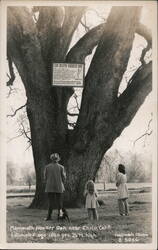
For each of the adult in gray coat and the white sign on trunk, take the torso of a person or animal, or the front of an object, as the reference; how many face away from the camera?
1

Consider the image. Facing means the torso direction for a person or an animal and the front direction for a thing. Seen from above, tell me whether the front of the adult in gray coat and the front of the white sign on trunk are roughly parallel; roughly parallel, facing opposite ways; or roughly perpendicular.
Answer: roughly parallel, facing opposite ways

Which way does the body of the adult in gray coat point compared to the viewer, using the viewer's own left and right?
facing away from the viewer

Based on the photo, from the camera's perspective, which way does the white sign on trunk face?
toward the camera
